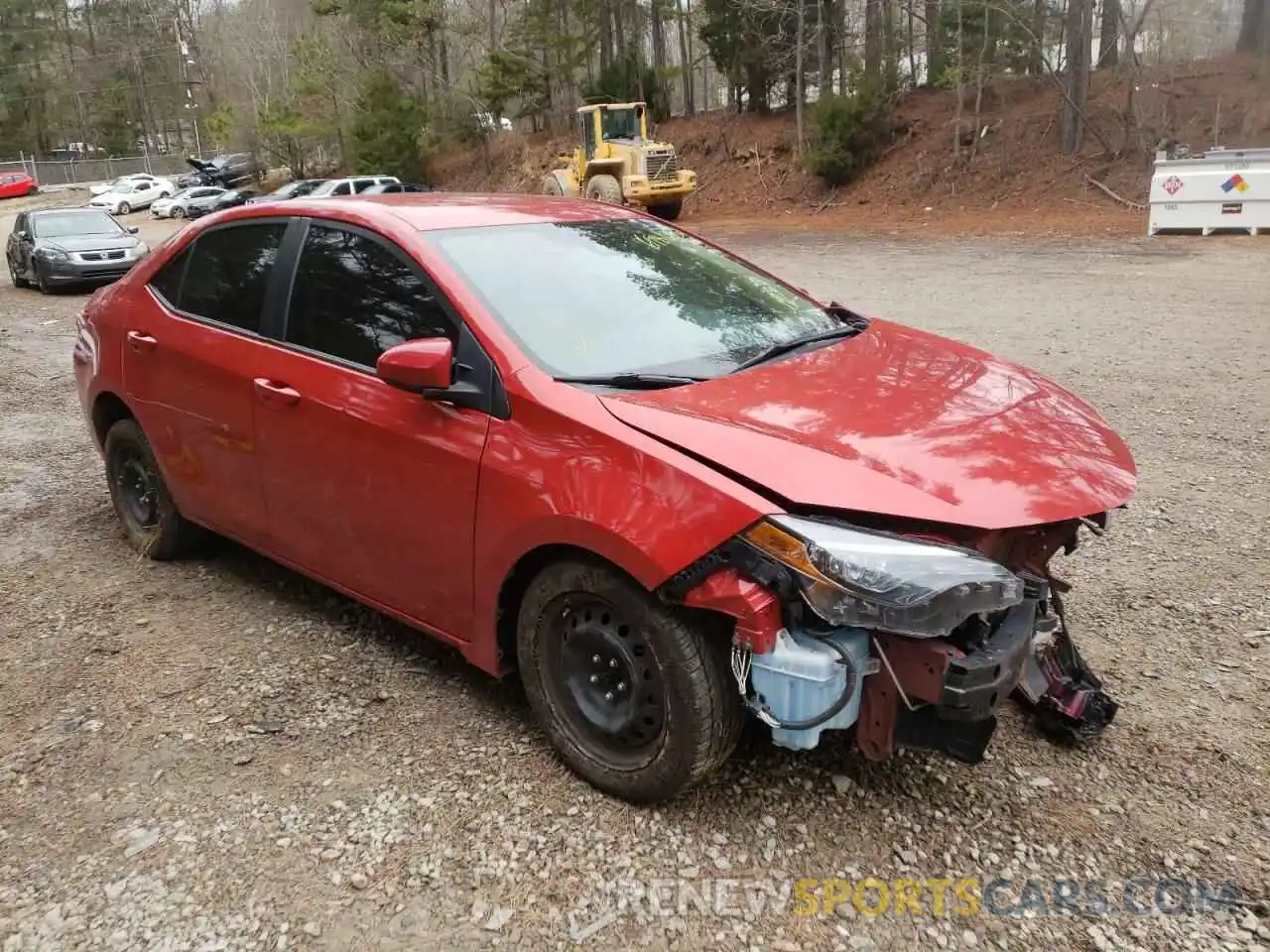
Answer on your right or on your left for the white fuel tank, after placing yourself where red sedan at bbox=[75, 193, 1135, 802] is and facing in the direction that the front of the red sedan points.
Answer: on your left

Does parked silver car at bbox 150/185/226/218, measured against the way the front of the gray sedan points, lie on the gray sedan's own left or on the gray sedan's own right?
on the gray sedan's own left

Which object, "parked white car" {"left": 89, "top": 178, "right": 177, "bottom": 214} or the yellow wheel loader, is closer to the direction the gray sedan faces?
the yellow wheel loader

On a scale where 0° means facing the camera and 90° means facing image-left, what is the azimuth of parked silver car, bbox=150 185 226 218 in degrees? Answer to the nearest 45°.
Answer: approximately 45°

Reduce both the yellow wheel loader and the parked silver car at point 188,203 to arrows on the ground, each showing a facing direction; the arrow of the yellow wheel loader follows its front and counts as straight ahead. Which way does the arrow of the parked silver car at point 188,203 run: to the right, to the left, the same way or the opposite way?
to the left

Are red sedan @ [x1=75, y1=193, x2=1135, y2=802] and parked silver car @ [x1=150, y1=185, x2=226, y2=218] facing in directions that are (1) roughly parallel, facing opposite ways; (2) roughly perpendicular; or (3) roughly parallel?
roughly perpendicular

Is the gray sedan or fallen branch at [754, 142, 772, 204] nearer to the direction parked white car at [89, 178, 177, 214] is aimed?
the gray sedan

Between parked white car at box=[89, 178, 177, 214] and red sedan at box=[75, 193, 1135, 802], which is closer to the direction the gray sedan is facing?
the red sedan

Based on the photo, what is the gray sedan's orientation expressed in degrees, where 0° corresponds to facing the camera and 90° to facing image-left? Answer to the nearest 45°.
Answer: approximately 315°

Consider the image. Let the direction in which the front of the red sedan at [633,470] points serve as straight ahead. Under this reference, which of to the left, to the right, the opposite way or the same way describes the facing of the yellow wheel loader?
the opposite way
